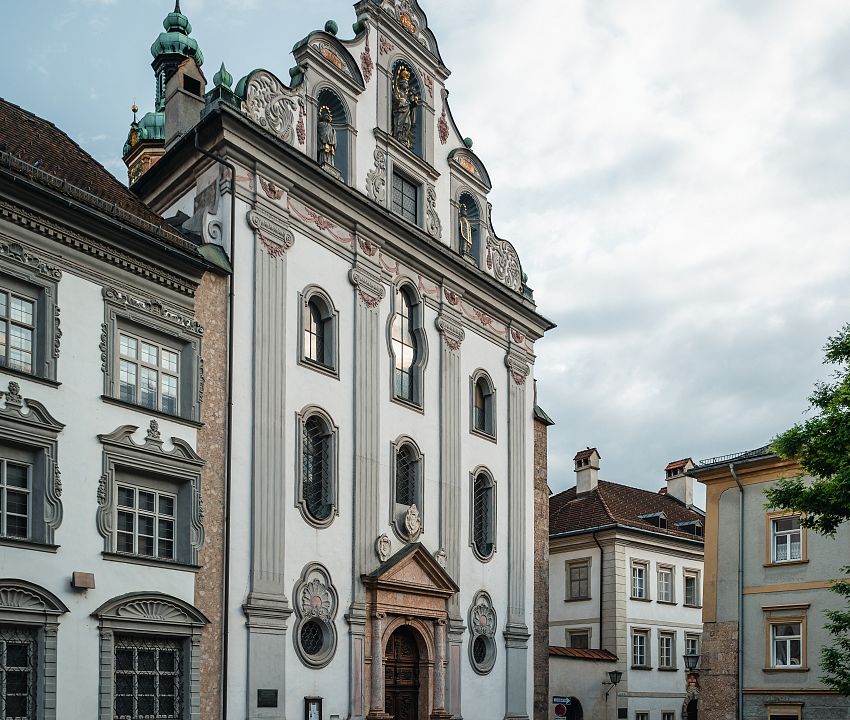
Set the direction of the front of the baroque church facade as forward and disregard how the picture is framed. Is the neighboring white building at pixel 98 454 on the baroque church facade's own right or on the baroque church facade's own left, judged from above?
on the baroque church facade's own right

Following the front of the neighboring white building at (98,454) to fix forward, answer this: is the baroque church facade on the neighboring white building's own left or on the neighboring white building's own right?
on the neighboring white building's own left

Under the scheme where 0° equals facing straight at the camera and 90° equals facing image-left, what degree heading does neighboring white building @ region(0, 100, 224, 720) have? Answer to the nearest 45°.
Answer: approximately 315°

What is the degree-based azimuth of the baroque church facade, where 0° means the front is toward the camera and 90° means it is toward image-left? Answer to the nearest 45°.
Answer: approximately 315°
